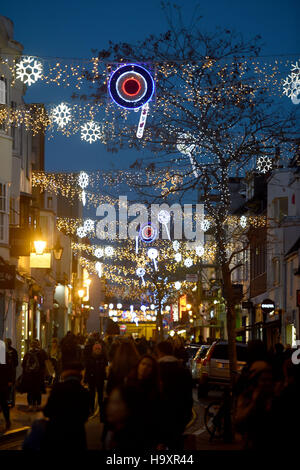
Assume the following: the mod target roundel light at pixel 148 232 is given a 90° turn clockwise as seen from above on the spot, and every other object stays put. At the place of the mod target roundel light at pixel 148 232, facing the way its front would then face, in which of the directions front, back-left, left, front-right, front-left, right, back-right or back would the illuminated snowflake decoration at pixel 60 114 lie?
left

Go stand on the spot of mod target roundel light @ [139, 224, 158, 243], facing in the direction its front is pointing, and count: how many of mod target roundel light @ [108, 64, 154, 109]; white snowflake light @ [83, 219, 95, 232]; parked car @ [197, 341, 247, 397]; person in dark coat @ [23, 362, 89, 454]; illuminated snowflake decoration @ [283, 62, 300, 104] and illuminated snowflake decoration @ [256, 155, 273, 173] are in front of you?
5

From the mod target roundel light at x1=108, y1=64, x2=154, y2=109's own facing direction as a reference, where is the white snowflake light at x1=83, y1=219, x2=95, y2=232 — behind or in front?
behind

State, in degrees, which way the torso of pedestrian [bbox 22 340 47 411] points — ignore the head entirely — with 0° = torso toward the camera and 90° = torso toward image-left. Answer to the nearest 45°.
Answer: approximately 180°

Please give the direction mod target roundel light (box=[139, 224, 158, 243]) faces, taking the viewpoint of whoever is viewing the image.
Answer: facing the viewer

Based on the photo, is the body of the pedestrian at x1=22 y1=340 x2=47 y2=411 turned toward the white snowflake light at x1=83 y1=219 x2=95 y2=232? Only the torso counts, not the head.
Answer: yes

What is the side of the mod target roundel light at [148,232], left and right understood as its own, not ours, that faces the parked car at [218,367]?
front

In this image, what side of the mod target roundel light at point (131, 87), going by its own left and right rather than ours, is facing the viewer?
front

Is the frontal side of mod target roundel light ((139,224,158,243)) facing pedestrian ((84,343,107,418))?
yes

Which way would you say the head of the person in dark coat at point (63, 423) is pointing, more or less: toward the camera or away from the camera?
away from the camera

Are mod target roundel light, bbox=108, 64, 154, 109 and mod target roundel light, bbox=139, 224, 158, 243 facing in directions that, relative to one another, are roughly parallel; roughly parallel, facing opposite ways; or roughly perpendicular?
roughly parallel

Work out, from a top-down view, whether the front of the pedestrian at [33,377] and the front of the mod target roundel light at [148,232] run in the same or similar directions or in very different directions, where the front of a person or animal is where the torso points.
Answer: very different directions

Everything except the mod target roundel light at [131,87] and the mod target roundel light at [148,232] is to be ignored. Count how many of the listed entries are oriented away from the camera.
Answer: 0

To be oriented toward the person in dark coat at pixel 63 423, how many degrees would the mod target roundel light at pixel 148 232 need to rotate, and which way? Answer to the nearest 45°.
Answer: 0° — it already faces them

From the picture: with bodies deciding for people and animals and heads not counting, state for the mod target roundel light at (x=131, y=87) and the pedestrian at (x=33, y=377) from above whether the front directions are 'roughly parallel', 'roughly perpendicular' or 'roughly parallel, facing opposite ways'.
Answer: roughly parallel, facing opposite ways

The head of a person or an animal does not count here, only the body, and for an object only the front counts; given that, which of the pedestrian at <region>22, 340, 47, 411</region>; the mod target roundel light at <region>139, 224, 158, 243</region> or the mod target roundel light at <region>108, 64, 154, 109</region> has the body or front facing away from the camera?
the pedestrian
